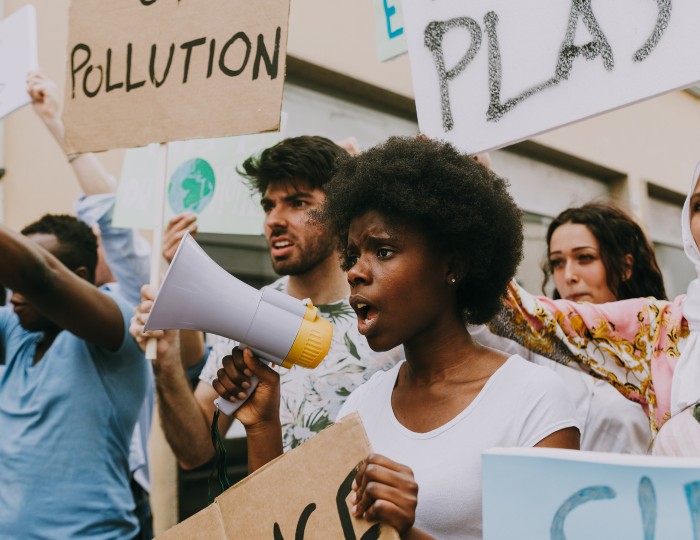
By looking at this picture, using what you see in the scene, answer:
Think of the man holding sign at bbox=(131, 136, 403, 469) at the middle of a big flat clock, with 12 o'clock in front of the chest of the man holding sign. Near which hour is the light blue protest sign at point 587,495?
The light blue protest sign is roughly at 10 o'clock from the man holding sign.

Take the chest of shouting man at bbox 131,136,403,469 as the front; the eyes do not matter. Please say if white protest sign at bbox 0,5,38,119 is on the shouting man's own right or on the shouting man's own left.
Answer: on the shouting man's own right

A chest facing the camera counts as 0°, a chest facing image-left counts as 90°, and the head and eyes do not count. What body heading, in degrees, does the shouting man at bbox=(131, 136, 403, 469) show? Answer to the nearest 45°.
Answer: approximately 45°

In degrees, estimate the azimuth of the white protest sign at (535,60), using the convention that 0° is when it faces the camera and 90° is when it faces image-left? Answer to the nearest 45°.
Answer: approximately 0°

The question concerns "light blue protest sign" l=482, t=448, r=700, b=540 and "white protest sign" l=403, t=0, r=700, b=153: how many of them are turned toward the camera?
2

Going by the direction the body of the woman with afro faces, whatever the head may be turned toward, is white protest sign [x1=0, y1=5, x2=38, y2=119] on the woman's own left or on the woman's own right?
on the woman's own right

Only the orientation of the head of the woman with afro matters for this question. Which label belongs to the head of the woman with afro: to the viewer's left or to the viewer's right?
to the viewer's left

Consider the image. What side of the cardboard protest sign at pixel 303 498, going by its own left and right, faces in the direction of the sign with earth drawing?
back

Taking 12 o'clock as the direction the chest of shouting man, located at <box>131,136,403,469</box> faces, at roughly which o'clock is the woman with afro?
The woman with afro is roughly at 10 o'clock from the shouting man.
